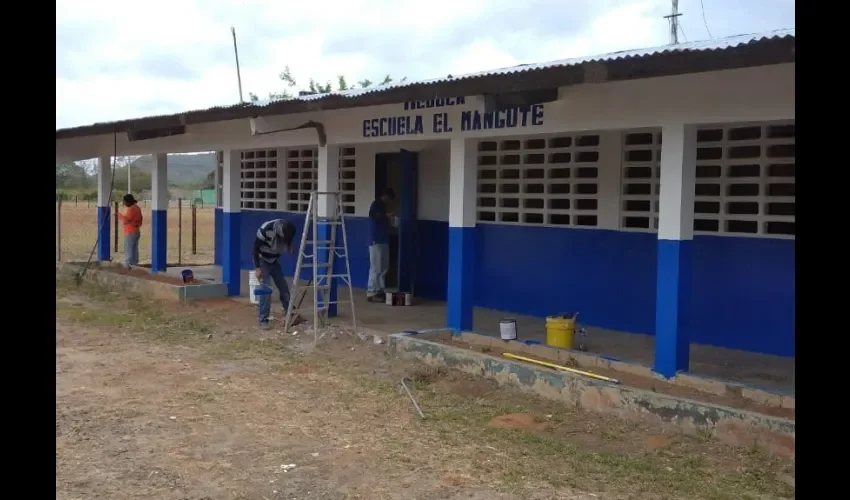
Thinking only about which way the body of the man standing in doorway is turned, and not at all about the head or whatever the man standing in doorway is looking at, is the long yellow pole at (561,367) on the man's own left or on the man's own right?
on the man's own right

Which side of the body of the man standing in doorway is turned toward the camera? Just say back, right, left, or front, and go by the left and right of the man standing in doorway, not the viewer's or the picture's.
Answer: right

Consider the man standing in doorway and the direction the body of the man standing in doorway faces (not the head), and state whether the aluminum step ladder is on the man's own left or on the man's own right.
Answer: on the man's own right

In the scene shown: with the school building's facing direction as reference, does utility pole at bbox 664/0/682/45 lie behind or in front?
behind

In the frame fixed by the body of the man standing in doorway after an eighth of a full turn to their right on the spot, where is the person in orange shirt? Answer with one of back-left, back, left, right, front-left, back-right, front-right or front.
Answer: back

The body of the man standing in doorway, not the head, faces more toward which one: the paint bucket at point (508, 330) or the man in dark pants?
the paint bucket
